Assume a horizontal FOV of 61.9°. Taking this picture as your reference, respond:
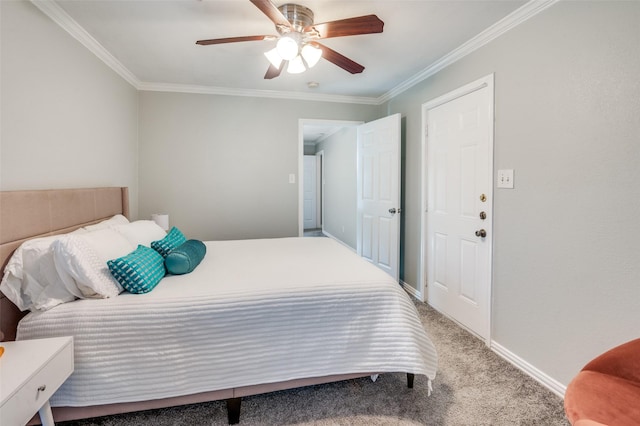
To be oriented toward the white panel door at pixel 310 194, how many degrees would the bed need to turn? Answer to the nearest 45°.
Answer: approximately 90° to its left

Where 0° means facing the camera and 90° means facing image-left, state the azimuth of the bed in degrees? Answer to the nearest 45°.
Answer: approximately 270°

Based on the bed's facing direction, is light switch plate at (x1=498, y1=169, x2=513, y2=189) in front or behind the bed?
in front

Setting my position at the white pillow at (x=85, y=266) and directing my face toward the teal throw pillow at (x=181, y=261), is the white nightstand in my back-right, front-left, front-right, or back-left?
back-right
